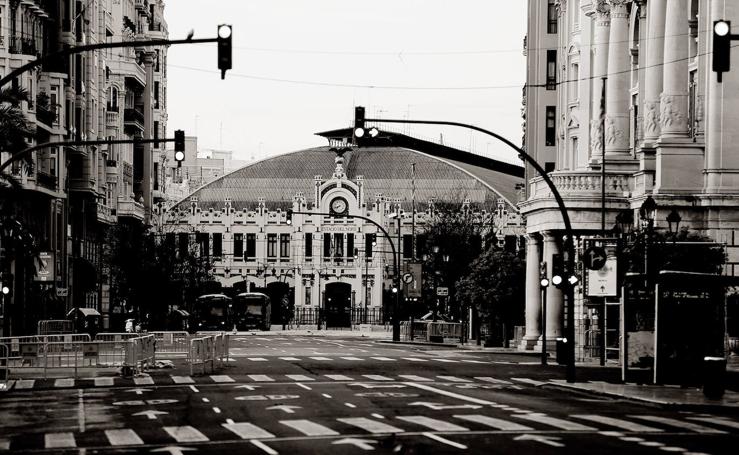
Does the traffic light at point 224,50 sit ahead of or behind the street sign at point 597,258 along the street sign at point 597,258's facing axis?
ahead

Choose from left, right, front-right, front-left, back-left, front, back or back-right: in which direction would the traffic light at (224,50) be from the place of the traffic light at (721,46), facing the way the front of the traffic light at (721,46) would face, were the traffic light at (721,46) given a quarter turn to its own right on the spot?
front

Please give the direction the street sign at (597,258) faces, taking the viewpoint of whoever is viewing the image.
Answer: facing the viewer

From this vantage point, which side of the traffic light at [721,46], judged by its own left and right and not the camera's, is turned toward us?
front

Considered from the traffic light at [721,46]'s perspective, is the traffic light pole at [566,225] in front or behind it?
behind

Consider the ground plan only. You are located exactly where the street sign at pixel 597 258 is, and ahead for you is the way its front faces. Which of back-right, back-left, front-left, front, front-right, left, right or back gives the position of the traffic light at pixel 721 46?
front

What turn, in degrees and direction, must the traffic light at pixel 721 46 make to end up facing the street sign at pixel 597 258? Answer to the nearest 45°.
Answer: approximately 180°

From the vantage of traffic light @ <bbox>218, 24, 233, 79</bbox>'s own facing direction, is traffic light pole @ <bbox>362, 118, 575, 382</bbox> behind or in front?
behind
